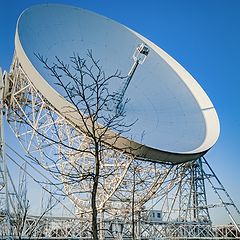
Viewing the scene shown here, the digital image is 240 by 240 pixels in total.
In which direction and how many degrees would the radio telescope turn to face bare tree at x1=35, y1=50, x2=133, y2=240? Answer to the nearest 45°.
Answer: approximately 45° to its right
